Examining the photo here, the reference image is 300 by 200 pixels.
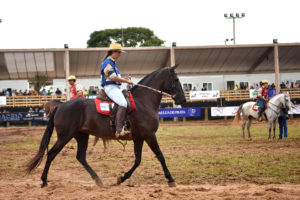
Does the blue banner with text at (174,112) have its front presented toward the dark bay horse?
yes

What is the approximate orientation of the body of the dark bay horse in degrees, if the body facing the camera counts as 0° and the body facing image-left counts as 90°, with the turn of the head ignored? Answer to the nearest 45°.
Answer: approximately 270°

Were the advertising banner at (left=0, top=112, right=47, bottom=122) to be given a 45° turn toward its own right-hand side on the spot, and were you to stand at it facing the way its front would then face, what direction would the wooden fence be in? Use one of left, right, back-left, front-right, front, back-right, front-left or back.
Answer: back

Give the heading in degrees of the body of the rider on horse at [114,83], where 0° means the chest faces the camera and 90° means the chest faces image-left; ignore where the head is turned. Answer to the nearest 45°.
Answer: approximately 270°

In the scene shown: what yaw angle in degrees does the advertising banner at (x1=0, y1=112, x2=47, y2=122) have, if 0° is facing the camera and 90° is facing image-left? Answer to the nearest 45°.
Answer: approximately 0°

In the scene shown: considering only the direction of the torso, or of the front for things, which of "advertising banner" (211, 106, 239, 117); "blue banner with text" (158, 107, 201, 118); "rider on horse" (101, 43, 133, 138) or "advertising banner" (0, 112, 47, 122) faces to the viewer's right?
the rider on horse

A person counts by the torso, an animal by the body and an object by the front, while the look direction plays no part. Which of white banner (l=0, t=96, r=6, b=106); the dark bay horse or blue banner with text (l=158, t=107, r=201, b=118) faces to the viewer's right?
the dark bay horse

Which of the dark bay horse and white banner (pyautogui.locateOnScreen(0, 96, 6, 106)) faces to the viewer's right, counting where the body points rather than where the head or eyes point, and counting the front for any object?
the dark bay horse
